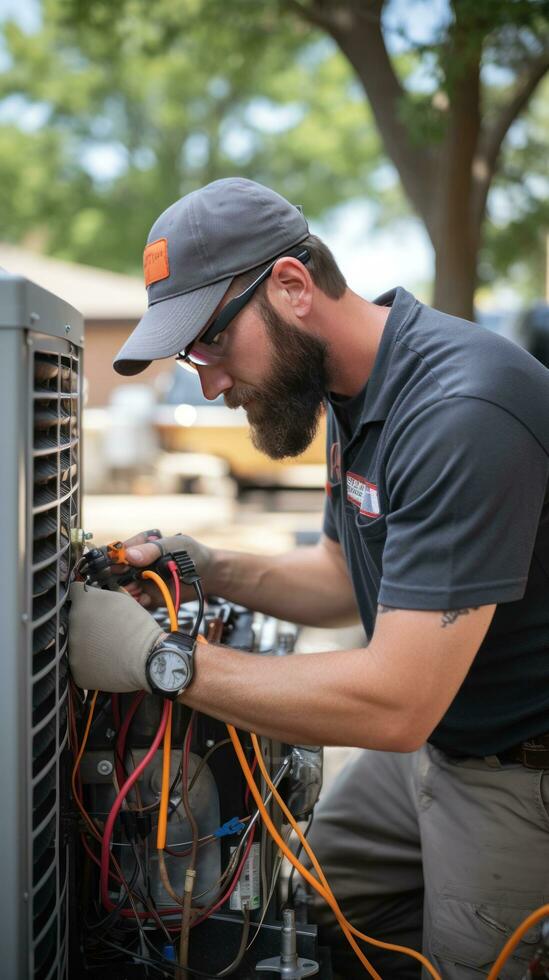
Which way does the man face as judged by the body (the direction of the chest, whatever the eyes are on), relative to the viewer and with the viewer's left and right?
facing to the left of the viewer

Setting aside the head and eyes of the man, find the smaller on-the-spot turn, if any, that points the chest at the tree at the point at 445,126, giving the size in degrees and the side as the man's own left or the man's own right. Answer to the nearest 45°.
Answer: approximately 90° to the man's own right

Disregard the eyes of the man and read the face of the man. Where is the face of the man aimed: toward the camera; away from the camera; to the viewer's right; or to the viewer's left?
to the viewer's left

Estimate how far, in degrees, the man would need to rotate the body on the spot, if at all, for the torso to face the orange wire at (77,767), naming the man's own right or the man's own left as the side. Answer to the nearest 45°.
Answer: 0° — they already face it

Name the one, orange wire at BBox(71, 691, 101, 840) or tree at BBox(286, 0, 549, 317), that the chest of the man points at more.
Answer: the orange wire
